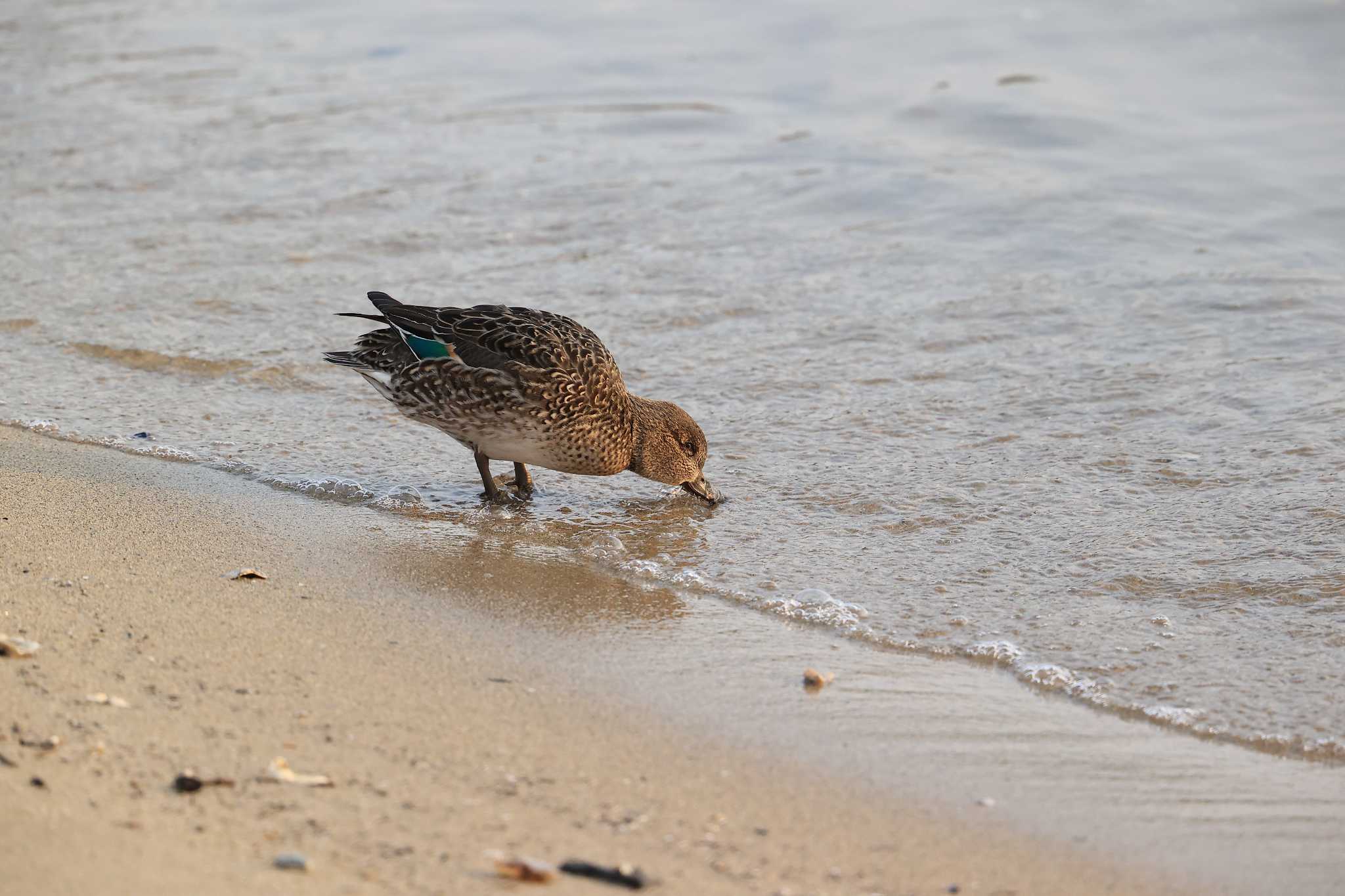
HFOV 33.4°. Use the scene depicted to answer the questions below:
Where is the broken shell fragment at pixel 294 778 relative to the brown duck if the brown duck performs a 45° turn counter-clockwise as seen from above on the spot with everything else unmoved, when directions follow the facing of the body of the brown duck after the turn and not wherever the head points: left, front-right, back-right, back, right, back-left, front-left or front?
back-right

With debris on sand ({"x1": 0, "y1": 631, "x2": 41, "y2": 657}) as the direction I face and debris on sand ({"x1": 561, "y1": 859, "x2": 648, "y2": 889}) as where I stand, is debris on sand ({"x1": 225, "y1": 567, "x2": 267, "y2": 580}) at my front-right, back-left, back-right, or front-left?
front-right

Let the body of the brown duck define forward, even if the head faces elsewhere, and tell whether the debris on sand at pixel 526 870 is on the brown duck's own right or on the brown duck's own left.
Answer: on the brown duck's own right

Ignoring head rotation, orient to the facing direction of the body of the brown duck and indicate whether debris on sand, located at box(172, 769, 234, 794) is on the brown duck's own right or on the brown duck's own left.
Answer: on the brown duck's own right

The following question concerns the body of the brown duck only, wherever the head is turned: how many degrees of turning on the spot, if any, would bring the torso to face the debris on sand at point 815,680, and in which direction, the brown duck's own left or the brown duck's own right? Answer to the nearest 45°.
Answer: approximately 90° to the brown duck's own right

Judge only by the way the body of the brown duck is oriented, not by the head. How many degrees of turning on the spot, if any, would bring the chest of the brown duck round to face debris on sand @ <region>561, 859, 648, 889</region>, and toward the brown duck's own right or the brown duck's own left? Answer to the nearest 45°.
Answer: approximately 90° to the brown duck's own right

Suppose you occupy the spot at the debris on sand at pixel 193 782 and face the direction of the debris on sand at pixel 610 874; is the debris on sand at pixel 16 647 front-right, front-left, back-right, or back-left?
back-left

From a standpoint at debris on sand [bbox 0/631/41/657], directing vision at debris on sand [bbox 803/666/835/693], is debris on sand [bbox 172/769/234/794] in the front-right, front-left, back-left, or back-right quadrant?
front-right

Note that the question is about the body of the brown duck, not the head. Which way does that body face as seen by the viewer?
to the viewer's right

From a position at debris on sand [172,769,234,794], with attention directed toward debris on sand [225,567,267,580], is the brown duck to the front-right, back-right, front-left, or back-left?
front-right

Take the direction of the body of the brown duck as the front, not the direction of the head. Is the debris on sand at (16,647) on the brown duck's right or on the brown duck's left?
on the brown duck's right
